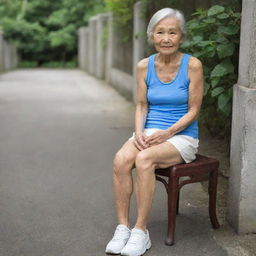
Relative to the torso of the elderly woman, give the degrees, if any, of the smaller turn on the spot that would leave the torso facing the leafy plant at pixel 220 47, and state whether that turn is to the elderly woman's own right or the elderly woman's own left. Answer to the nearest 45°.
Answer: approximately 180°

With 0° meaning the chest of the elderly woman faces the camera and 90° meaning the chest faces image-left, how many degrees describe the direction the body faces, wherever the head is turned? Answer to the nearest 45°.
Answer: approximately 45°
